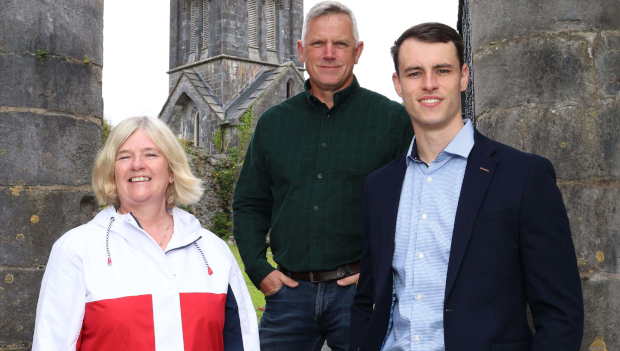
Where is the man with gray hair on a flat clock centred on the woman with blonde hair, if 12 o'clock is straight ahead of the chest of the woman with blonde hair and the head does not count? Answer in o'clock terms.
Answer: The man with gray hair is roughly at 8 o'clock from the woman with blonde hair.

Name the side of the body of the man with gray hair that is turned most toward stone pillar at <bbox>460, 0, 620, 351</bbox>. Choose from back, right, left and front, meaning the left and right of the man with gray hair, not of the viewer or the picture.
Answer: left

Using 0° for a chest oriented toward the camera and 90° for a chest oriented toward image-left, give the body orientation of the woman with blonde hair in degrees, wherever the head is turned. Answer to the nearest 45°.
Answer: approximately 0°

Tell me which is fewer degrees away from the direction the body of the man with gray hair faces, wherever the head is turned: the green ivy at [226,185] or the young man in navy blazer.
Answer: the young man in navy blazer

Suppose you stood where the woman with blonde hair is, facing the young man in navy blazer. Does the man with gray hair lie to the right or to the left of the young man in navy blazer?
left

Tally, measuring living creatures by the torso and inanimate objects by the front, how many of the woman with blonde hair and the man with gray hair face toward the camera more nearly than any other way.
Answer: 2

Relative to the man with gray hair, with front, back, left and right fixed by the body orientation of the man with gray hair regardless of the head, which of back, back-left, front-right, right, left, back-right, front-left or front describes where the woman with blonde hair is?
front-right

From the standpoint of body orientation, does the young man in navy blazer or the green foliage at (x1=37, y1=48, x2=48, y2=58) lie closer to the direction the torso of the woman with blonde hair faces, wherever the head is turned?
the young man in navy blazer

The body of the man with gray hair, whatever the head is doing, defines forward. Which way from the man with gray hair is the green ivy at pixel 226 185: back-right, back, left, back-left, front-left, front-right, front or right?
back

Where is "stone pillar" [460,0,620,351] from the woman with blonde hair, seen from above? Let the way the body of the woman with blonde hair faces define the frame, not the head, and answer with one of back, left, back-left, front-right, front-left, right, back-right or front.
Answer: left

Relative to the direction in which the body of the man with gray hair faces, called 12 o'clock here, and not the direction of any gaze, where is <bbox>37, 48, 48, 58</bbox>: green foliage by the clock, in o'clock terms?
The green foliage is roughly at 4 o'clock from the man with gray hair.
